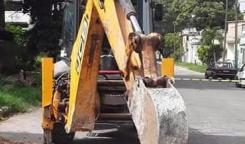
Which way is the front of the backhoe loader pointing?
away from the camera
